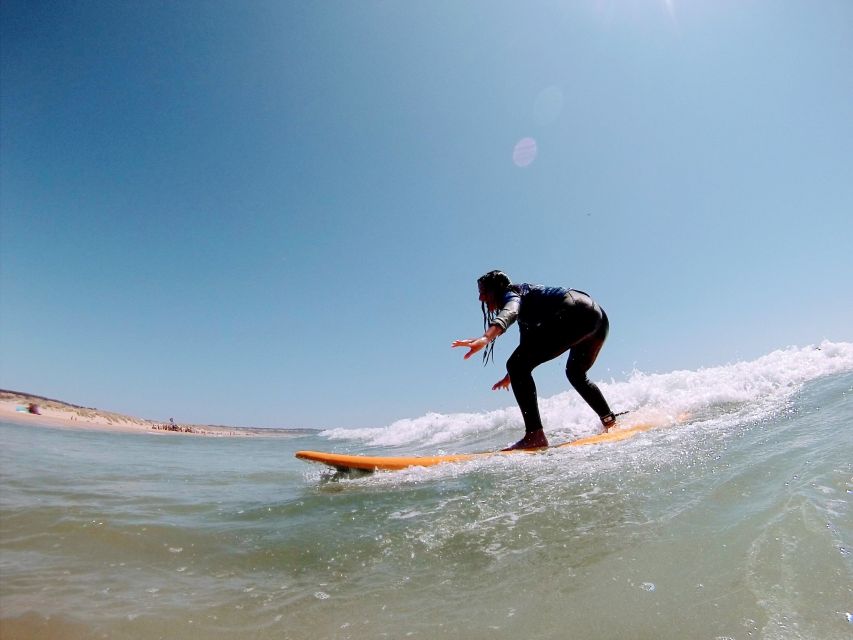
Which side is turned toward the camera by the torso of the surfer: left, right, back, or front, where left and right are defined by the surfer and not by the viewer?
left

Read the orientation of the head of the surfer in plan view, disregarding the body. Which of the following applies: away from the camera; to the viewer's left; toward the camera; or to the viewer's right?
to the viewer's left
